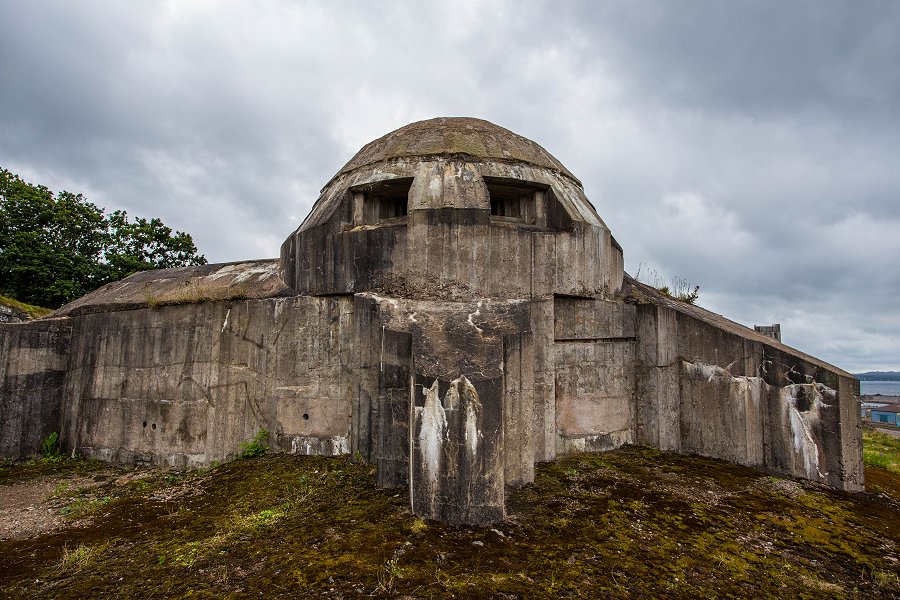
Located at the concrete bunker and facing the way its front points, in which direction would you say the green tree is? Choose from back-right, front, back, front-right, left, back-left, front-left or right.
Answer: back-right

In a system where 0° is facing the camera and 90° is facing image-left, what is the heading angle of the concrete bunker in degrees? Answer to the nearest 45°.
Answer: approximately 0°

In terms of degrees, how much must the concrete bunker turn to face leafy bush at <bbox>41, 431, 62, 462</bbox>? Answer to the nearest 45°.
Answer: approximately 90° to its right
